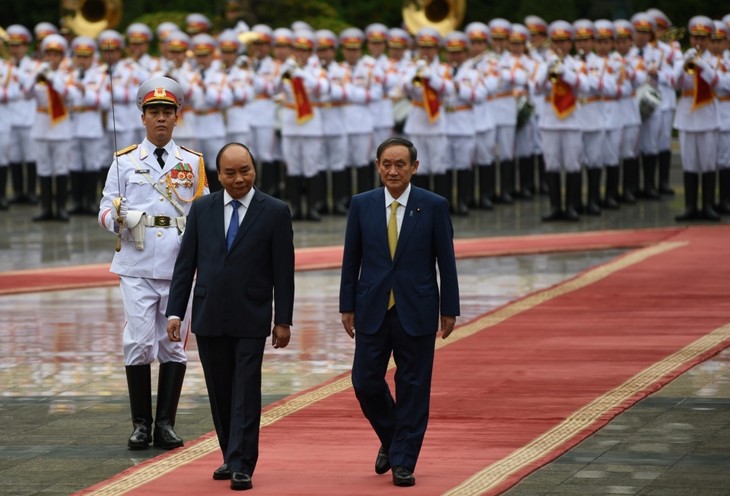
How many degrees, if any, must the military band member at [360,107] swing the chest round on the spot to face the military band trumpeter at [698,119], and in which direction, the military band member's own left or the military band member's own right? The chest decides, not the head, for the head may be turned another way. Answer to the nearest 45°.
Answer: approximately 90° to the military band member's own left

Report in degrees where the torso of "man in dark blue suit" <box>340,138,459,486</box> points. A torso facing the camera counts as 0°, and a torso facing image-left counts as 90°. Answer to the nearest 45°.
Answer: approximately 0°

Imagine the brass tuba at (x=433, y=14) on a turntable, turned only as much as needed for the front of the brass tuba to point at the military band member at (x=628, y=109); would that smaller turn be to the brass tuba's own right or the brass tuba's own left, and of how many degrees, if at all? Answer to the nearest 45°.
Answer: approximately 45° to the brass tuba's own left

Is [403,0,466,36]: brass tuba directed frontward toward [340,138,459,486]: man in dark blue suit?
yes

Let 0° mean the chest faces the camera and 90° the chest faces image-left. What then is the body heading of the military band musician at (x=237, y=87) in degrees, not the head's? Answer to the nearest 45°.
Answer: approximately 45°

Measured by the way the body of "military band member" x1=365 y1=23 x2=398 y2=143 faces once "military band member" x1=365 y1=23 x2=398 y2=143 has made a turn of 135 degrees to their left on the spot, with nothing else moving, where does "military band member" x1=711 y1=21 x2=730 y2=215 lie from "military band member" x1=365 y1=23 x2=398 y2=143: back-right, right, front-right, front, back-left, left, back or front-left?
front-right

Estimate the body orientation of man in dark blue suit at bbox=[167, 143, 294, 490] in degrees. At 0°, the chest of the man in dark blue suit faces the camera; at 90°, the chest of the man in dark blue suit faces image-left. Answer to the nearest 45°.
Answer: approximately 0°
